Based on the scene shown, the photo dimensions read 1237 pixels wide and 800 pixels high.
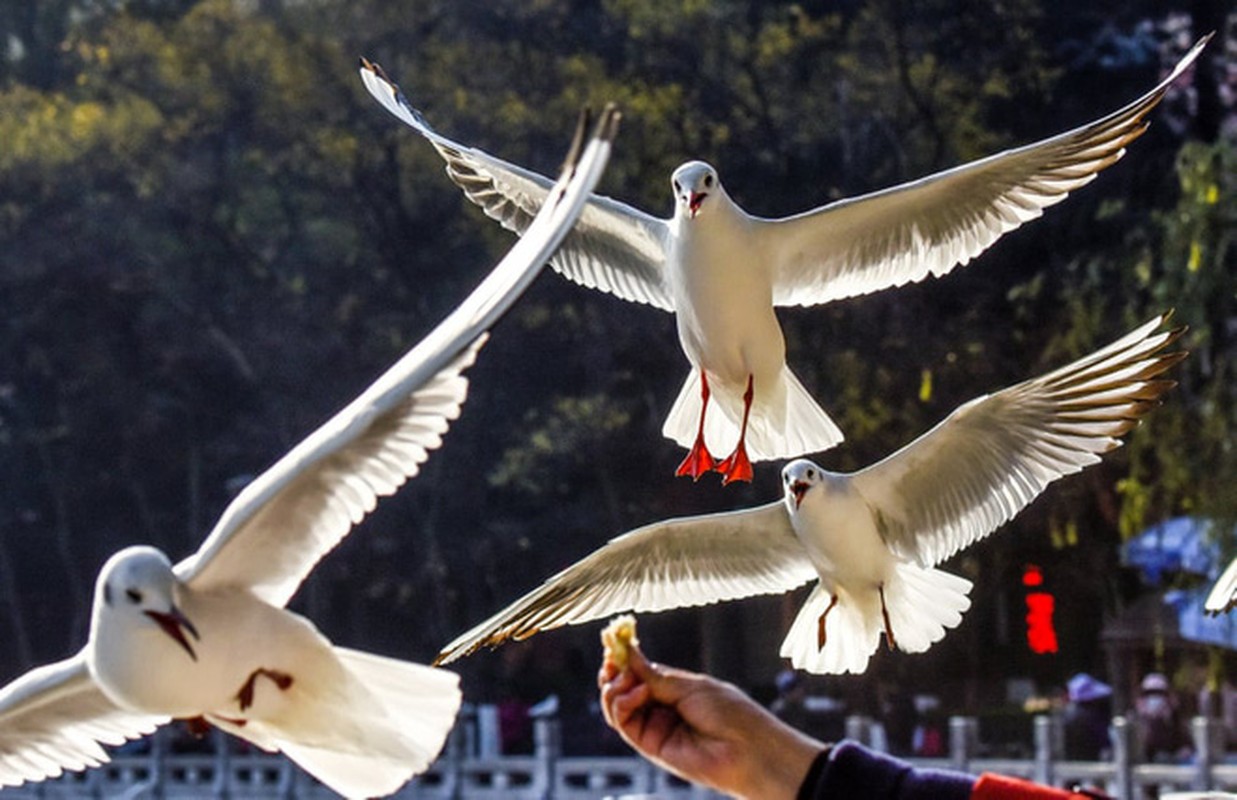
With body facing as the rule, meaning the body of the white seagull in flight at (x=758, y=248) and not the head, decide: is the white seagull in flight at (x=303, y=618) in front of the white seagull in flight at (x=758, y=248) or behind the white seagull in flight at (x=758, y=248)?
in front

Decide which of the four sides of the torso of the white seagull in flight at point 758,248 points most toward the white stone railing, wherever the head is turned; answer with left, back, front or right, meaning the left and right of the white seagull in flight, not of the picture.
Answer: back

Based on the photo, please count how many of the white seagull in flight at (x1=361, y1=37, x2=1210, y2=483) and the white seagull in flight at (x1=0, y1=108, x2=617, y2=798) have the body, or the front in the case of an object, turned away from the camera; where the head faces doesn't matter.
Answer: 0

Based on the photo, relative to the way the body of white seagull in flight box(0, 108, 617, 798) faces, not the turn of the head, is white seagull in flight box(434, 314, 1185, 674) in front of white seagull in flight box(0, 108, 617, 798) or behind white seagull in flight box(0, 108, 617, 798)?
behind

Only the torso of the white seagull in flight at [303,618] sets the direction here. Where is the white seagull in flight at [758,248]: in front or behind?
behind

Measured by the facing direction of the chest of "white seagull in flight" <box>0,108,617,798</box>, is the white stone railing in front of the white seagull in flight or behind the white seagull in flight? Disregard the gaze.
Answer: behind

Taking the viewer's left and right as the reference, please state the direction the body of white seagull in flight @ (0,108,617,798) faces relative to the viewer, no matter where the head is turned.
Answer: facing the viewer and to the left of the viewer

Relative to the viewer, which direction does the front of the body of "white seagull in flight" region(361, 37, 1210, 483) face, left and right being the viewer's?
facing the viewer
